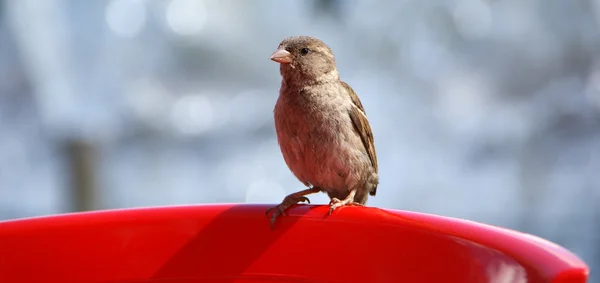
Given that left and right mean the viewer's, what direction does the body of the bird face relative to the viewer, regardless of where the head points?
facing the viewer and to the left of the viewer
